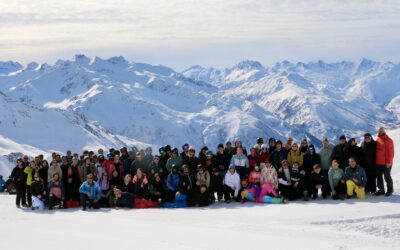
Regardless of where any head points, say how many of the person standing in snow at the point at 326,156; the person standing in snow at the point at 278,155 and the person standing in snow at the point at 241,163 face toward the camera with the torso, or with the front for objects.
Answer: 3

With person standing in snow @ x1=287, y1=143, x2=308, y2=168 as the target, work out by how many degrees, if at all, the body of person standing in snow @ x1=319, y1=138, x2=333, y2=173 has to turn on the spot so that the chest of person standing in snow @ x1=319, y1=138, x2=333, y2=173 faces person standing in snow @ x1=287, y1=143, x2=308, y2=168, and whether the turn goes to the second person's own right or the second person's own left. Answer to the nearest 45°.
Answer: approximately 90° to the second person's own right

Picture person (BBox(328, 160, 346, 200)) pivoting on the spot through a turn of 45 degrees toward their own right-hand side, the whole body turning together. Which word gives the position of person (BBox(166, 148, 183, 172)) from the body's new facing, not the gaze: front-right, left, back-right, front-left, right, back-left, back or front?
front-right

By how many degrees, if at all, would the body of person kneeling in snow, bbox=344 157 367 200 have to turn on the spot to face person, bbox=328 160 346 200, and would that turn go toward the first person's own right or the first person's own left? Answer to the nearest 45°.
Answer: approximately 90° to the first person's own right

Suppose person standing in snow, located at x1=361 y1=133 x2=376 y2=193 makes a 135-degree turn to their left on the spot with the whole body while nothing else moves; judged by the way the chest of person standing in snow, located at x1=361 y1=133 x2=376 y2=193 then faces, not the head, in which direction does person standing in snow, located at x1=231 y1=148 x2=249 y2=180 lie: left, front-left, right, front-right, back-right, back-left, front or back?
back

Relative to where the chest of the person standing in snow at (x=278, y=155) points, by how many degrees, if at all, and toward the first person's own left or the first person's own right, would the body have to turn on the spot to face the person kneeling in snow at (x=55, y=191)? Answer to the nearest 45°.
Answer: approximately 90° to the first person's own right

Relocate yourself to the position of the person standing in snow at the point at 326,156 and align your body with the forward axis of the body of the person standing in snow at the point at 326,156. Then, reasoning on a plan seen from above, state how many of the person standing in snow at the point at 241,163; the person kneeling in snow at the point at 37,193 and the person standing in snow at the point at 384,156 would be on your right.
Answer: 2

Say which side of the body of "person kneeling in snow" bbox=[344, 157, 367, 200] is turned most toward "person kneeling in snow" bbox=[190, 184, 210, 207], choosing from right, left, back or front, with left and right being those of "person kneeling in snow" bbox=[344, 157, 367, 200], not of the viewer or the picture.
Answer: right

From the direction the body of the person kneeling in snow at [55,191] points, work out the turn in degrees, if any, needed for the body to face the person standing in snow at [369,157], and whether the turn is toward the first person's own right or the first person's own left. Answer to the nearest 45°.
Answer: approximately 90° to the first person's own left
